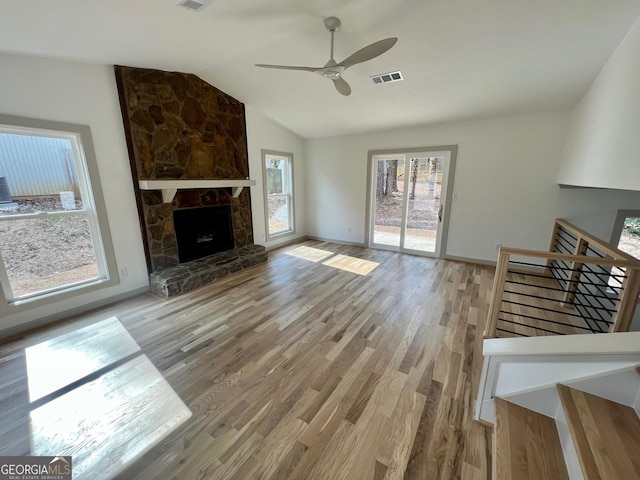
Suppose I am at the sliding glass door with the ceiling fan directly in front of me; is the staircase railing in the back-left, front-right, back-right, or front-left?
front-left

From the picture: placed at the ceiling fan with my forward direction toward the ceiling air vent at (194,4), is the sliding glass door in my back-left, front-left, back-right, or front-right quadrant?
back-right

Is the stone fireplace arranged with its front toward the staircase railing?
yes

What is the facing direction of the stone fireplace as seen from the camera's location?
facing the viewer and to the right of the viewer

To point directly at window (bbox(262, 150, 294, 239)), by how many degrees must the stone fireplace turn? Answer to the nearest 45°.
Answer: approximately 90° to its left

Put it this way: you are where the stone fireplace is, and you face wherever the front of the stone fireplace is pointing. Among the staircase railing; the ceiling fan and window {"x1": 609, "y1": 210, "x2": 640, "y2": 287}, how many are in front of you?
3

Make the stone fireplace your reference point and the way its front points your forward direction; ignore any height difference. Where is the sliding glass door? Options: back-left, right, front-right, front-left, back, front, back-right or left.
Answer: front-left

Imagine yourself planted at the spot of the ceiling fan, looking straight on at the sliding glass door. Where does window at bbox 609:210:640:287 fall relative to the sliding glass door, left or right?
right

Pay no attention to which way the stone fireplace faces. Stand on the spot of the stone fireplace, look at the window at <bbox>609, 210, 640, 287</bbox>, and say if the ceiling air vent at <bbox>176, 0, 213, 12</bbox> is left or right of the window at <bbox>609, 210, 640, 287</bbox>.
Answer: right

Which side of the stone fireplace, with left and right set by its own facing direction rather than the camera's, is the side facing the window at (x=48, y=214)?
right

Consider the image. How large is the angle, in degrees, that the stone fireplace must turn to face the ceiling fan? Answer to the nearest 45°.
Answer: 0° — it already faces it

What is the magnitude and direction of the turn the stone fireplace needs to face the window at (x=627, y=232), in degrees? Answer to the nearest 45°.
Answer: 0° — it already faces it

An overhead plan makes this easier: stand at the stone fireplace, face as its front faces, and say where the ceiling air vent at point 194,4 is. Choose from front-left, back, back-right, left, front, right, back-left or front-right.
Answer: front-right
